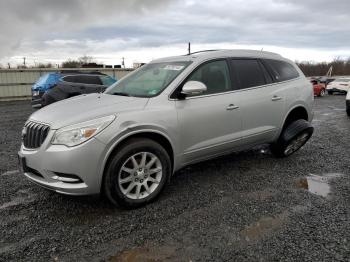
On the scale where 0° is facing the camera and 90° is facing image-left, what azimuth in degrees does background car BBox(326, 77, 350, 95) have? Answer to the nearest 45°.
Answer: approximately 45°

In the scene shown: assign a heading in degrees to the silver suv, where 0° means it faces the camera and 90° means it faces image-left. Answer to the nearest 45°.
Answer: approximately 45°

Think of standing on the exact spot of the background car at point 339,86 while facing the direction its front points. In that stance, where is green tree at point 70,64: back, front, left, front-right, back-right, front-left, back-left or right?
front-right

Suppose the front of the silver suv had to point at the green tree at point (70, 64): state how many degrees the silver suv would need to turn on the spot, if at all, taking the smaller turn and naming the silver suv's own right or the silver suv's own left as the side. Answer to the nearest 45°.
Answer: approximately 135° to the silver suv's own right

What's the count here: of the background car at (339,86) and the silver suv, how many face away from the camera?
0

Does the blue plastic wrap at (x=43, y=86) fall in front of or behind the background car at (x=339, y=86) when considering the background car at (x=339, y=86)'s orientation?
in front

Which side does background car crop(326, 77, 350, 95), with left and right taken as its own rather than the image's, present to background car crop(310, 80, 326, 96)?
front

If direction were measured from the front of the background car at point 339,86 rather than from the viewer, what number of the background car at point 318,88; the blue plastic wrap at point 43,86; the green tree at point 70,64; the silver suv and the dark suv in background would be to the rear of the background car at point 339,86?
0
